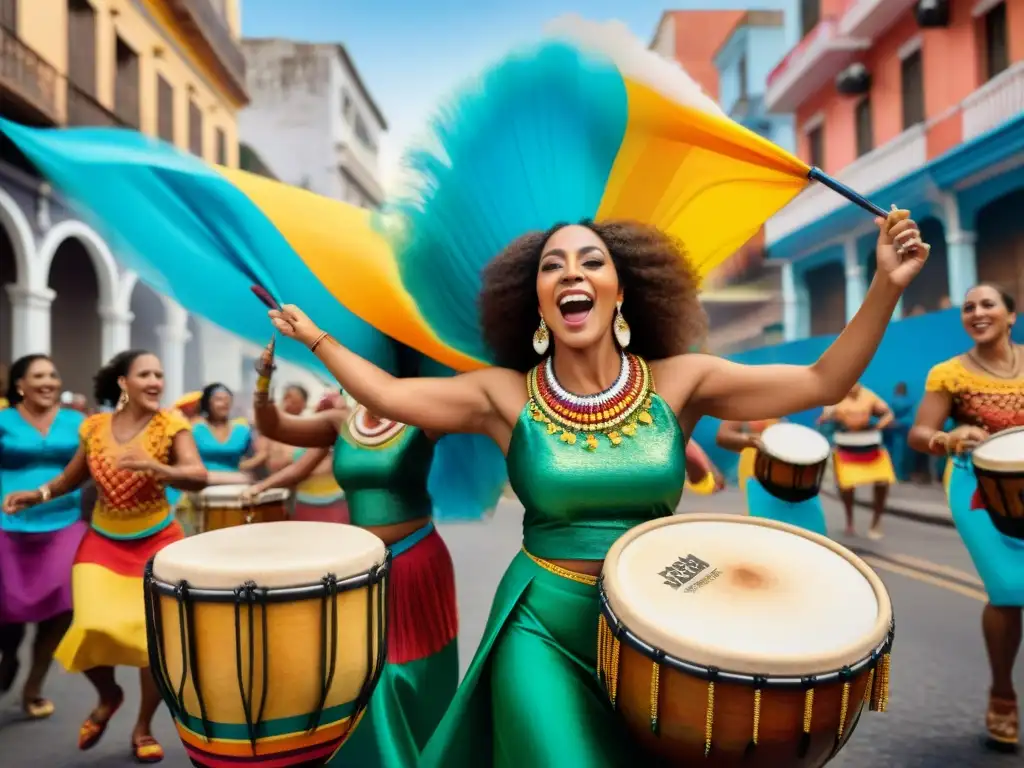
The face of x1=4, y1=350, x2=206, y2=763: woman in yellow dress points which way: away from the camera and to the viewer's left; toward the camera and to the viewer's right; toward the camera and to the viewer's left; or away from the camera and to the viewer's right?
toward the camera and to the viewer's right

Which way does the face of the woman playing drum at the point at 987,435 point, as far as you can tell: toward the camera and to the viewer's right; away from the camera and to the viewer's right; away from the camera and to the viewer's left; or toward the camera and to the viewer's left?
toward the camera and to the viewer's left

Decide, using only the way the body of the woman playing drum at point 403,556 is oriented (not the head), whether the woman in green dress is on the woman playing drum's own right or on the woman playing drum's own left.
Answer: on the woman playing drum's own left

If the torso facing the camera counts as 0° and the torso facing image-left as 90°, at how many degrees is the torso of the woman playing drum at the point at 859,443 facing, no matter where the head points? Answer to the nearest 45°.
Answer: approximately 0°

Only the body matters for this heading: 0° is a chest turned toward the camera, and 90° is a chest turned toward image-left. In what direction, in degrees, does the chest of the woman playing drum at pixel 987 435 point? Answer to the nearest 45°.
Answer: approximately 0°

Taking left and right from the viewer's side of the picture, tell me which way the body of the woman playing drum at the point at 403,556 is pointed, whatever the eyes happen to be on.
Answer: facing the viewer and to the left of the viewer

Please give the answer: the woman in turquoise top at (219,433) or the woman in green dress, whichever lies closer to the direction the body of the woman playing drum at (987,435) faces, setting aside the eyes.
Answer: the woman in green dress

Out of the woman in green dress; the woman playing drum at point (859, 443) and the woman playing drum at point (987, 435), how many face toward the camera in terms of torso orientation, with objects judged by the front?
3

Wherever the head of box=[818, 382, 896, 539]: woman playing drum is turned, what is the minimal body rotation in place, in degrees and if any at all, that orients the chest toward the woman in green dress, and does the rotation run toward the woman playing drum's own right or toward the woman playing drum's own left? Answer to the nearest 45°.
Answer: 0° — they already face them
